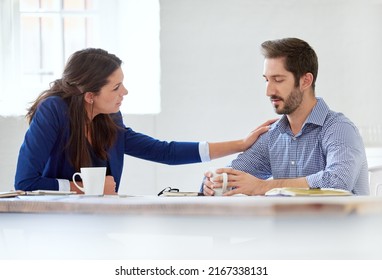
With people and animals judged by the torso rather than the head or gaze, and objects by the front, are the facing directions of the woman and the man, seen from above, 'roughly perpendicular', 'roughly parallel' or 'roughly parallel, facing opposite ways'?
roughly perpendicular

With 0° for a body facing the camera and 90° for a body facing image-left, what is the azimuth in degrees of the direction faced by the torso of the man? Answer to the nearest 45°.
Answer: approximately 45°

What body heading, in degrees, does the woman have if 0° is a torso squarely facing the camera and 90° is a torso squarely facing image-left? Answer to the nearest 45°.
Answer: approximately 315°

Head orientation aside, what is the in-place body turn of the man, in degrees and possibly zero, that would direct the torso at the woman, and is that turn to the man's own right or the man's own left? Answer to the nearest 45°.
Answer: approximately 45° to the man's own right

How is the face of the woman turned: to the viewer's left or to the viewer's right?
to the viewer's right

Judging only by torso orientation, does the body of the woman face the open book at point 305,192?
yes

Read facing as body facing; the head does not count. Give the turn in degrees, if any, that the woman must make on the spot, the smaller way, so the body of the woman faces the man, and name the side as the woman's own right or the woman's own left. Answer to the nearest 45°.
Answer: approximately 45° to the woman's own left
